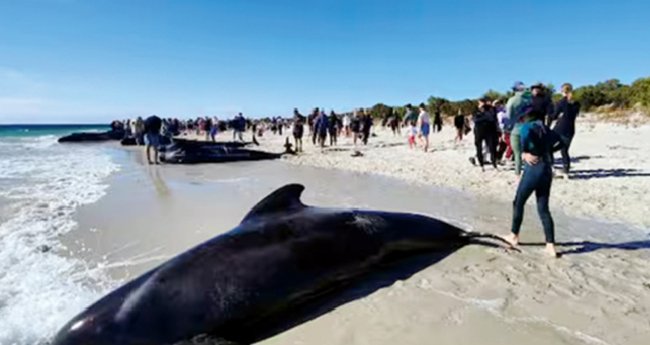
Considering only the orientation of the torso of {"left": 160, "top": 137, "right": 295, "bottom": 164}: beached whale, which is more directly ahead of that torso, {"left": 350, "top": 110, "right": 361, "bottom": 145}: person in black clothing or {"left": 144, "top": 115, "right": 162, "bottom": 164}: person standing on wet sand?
the person standing on wet sand

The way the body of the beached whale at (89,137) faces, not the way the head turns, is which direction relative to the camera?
to the viewer's left

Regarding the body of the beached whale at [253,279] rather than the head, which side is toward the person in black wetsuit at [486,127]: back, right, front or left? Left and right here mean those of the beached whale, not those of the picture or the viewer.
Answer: back

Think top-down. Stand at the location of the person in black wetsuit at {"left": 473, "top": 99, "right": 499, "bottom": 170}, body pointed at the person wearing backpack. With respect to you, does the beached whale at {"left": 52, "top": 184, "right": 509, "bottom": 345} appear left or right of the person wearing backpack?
right

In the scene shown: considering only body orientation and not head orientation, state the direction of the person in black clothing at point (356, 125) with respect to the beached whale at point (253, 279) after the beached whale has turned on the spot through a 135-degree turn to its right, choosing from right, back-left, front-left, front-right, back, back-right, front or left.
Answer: front

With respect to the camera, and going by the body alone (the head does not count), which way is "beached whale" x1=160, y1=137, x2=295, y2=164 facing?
to the viewer's left
